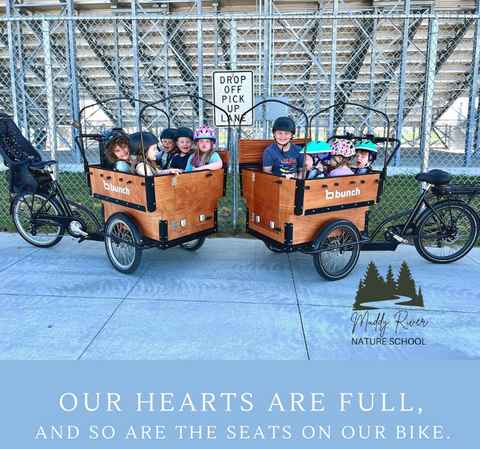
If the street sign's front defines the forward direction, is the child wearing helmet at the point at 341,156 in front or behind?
in front

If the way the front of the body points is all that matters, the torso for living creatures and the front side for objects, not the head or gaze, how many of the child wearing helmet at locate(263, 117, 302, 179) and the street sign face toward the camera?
2

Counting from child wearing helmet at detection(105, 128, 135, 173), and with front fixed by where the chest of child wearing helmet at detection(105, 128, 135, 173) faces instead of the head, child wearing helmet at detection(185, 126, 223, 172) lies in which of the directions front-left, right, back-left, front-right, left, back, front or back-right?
front-left

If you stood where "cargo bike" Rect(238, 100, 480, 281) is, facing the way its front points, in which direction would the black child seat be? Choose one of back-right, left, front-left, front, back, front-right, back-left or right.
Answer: front-right

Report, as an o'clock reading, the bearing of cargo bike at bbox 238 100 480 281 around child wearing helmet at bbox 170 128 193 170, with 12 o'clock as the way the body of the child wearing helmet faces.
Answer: The cargo bike is roughly at 10 o'clock from the child wearing helmet.

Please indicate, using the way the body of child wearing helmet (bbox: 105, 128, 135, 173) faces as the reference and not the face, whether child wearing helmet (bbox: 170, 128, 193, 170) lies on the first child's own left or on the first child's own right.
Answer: on the first child's own left

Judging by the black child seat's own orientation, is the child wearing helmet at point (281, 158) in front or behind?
in front

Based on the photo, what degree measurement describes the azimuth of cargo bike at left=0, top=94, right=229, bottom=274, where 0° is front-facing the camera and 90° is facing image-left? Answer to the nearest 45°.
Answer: approximately 315°
